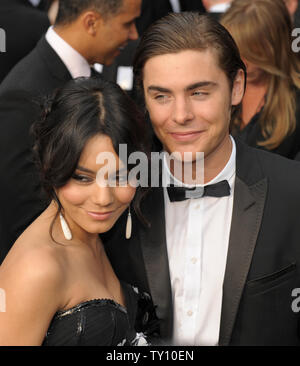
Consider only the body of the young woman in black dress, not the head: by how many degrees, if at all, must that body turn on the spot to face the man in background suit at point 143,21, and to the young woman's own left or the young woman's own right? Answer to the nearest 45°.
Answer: approximately 135° to the young woman's own left

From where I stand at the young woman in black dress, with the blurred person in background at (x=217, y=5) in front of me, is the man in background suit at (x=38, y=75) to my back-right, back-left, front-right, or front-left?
front-left

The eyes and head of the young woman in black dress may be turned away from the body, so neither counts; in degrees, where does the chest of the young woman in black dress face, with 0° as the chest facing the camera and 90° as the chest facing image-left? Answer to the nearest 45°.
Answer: approximately 315°

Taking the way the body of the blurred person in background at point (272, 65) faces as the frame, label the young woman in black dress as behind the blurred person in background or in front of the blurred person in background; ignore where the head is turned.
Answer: in front

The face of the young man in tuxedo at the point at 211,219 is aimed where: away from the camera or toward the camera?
toward the camera

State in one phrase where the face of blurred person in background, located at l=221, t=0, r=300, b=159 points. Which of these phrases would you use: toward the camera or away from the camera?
toward the camera

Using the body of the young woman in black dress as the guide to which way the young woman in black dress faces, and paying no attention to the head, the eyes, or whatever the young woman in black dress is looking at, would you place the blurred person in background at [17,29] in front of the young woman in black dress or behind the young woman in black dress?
behind

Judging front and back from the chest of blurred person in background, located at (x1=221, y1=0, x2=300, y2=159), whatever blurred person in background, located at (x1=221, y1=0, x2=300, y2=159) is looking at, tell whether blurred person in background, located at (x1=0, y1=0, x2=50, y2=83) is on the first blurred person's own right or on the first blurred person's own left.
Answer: on the first blurred person's own right

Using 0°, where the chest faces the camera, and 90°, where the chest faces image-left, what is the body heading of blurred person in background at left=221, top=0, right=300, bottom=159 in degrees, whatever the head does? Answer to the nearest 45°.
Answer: approximately 45°

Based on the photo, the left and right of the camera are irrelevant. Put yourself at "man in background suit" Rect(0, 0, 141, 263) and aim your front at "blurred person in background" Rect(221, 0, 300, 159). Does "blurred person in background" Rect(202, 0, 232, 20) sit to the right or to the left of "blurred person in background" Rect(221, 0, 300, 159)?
left

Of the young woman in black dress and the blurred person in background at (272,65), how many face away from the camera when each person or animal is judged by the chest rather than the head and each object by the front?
0

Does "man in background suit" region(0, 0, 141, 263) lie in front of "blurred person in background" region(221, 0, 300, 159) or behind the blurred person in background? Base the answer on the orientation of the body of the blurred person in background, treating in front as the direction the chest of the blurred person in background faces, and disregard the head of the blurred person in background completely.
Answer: in front

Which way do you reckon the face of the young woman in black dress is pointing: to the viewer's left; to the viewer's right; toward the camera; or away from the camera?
toward the camera
